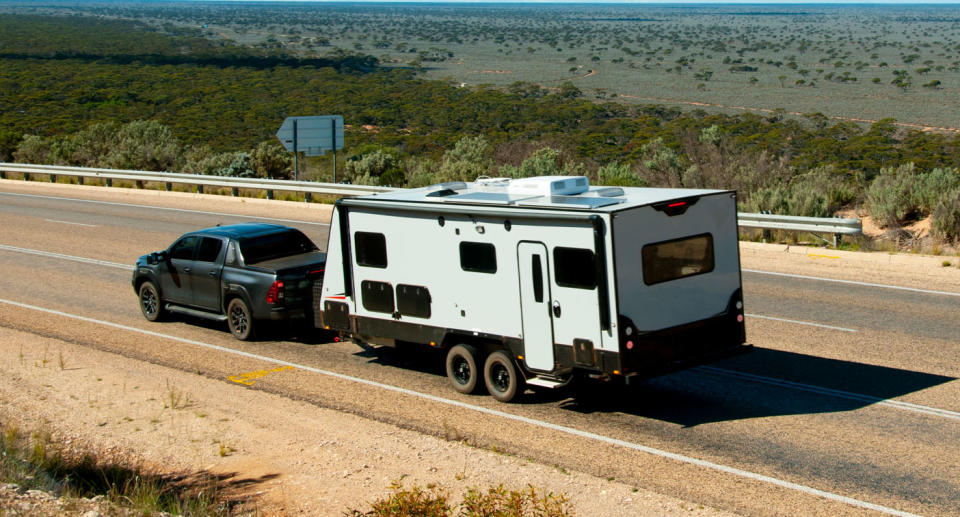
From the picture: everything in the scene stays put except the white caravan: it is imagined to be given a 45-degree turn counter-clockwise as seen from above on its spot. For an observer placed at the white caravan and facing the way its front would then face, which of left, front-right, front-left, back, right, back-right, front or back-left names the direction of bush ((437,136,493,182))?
right

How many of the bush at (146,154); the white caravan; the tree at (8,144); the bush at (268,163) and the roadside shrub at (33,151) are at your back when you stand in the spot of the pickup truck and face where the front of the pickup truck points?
1

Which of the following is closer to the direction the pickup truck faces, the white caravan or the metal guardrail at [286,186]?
the metal guardrail

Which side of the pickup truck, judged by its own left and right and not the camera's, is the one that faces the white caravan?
back

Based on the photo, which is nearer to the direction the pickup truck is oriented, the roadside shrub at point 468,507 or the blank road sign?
the blank road sign

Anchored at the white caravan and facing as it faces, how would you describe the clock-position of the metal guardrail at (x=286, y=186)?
The metal guardrail is roughly at 1 o'clock from the white caravan.

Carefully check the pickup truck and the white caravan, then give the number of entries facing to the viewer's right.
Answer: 0

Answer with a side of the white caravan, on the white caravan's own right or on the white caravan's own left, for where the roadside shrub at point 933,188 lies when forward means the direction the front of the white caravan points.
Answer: on the white caravan's own right

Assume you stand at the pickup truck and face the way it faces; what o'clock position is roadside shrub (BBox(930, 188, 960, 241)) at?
The roadside shrub is roughly at 4 o'clock from the pickup truck.

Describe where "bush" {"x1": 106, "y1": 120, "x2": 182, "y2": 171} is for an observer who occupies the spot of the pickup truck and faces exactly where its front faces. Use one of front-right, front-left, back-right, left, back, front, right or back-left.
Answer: front-right

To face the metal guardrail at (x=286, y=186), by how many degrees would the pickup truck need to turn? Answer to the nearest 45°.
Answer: approximately 45° to its right

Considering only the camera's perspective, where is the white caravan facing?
facing away from the viewer and to the left of the viewer

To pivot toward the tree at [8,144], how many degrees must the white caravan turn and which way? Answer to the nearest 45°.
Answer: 0° — it already faces it

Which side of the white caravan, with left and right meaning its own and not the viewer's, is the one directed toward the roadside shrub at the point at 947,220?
right

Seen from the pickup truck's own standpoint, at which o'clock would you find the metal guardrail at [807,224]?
The metal guardrail is roughly at 4 o'clock from the pickup truck.

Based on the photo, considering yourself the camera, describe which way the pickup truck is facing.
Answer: facing away from the viewer and to the left of the viewer
